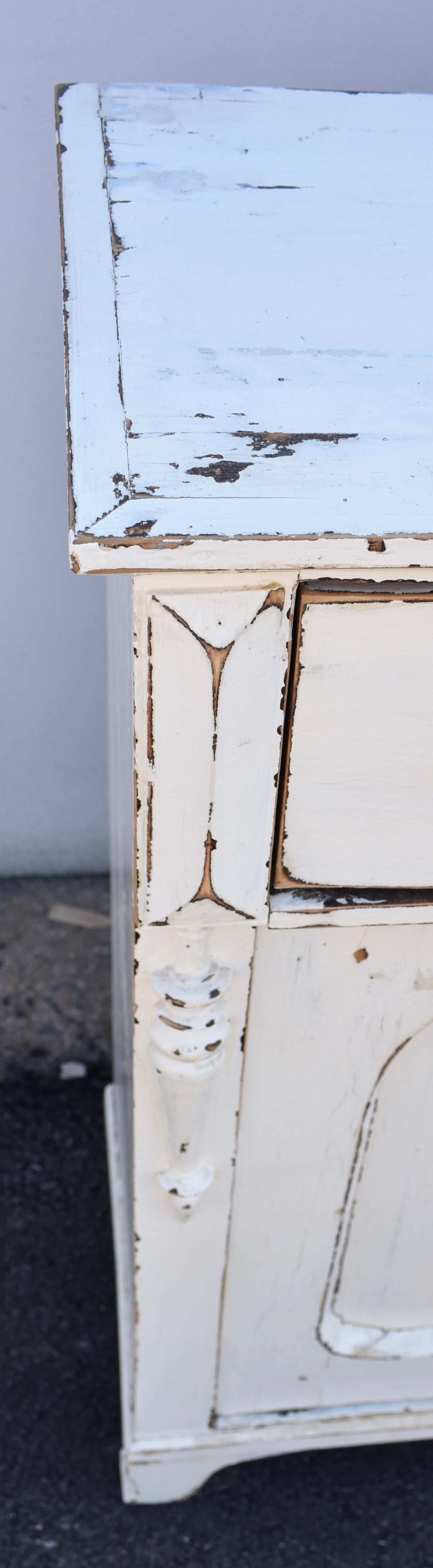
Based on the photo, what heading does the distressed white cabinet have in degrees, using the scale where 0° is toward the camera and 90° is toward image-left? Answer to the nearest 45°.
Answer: approximately 0°
